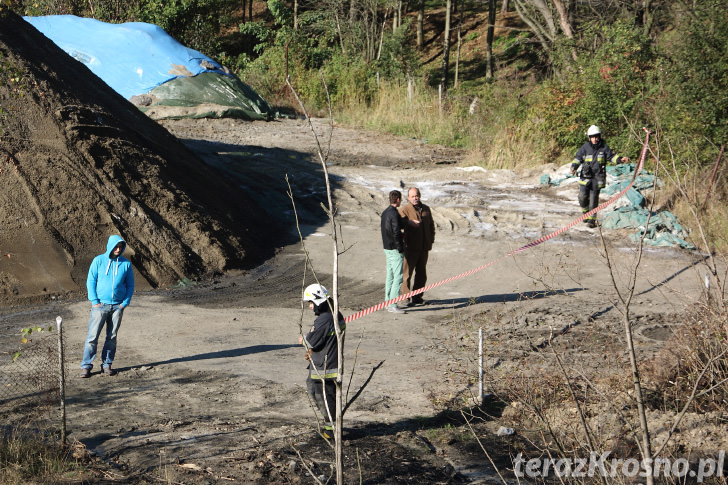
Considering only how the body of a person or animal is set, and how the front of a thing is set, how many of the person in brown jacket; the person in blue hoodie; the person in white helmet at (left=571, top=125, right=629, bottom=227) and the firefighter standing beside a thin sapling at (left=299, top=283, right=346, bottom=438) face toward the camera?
3

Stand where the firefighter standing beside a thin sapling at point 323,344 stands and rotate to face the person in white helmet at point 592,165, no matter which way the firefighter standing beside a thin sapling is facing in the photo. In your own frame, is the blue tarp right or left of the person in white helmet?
left

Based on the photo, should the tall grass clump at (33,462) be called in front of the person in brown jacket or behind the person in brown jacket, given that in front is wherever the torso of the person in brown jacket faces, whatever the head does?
in front

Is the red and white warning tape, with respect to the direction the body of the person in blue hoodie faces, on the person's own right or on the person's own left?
on the person's own left

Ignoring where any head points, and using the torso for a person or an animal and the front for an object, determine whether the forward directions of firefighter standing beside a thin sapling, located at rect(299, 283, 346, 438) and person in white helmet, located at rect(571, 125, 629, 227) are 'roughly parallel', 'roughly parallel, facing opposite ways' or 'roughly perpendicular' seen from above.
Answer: roughly perpendicular

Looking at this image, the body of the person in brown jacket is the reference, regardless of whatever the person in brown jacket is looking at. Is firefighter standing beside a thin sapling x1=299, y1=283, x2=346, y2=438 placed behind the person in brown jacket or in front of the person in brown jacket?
in front

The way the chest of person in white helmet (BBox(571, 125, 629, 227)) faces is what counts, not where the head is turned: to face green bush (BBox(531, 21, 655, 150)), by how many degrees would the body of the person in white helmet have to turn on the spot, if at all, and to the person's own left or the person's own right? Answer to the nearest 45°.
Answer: approximately 180°

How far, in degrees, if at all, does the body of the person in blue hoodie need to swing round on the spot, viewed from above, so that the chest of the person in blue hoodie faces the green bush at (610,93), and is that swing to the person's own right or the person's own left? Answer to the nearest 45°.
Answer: approximately 135° to the person's own left

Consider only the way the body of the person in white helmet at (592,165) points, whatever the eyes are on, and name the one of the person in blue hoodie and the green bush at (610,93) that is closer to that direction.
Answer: the person in blue hoodie
